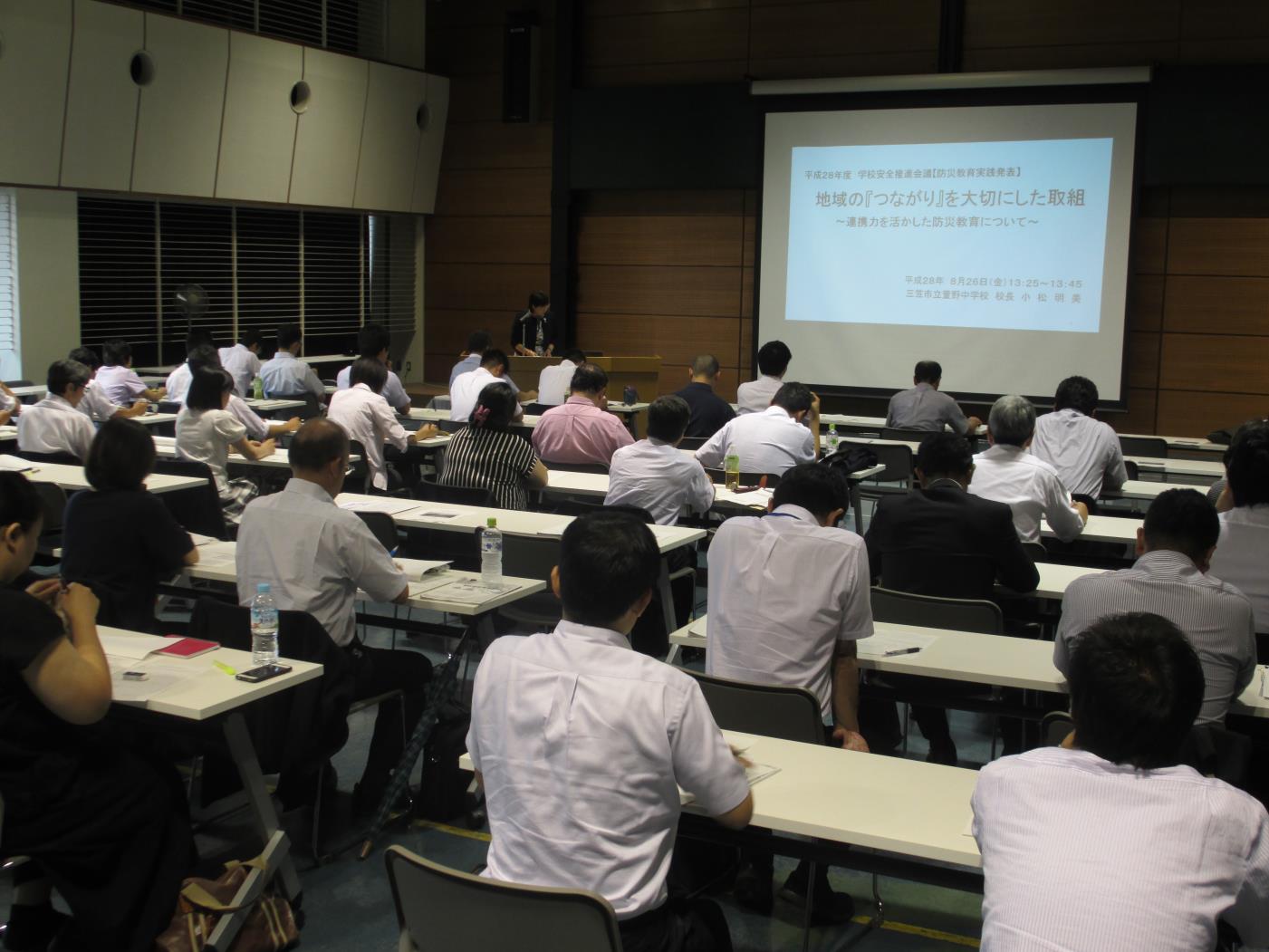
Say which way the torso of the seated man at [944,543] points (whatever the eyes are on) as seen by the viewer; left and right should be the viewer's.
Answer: facing away from the viewer

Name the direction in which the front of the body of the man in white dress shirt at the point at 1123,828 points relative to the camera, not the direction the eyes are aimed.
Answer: away from the camera

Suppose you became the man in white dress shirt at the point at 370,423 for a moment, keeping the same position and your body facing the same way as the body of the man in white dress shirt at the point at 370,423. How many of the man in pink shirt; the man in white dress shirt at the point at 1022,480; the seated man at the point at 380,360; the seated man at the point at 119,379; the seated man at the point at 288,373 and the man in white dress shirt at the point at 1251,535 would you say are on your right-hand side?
3

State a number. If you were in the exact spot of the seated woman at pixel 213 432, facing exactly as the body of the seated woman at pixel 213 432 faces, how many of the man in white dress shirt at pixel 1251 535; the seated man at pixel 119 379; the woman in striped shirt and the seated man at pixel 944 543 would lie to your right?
3

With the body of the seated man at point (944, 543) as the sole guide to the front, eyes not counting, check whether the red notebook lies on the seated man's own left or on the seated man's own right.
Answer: on the seated man's own left

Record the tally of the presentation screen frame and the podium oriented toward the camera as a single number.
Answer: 2

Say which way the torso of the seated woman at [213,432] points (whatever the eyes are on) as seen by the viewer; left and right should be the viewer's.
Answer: facing away from the viewer and to the right of the viewer

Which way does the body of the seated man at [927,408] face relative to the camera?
away from the camera

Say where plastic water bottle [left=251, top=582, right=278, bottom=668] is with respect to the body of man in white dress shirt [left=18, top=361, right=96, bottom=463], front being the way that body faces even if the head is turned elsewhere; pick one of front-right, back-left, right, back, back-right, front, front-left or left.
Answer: back-right

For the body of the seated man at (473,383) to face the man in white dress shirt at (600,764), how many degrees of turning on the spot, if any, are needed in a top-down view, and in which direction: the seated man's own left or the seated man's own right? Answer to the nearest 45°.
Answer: approximately 135° to the seated man's own right

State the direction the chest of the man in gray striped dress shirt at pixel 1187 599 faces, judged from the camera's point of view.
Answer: away from the camera

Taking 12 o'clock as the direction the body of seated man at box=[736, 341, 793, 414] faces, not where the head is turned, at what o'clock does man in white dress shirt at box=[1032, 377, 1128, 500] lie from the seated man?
The man in white dress shirt is roughly at 3 o'clock from the seated man.

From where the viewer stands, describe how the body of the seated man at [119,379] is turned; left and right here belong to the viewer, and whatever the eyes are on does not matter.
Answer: facing away from the viewer and to the right of the viewer

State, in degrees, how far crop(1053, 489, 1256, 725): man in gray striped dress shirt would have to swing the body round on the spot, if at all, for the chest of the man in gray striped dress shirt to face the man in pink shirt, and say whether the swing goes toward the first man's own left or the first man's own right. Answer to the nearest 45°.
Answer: approximately 45° to the first man's own left

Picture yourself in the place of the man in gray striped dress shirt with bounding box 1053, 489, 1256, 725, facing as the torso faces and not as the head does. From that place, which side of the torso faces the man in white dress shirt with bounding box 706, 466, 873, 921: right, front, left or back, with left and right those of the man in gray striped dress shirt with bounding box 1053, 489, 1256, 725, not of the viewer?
left
